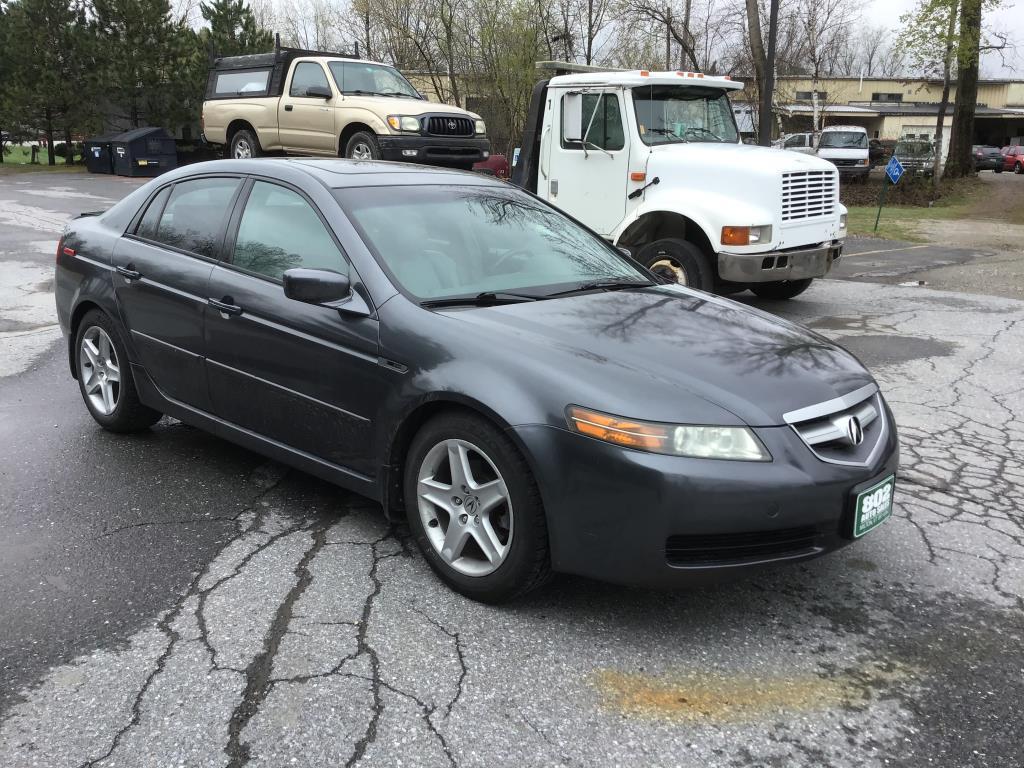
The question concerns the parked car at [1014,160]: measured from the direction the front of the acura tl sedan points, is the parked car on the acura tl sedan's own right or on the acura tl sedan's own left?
on the acura tl sedan's own left

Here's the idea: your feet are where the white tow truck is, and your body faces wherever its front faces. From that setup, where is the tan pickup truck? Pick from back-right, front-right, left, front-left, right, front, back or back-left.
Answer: back

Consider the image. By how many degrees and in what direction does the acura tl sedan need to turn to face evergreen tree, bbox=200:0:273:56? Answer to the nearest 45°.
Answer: approximately 135° to its left

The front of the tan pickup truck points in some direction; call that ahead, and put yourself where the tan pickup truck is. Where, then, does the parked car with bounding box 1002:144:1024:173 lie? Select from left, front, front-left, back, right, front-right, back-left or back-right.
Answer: left

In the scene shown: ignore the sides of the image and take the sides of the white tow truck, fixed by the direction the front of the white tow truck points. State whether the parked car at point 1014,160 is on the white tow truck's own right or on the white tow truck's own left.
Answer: on the white tow truck's own left

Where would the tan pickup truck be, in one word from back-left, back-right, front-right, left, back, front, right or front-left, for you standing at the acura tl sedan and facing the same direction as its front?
back-left

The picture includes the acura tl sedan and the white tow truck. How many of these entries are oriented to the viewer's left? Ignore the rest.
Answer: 0

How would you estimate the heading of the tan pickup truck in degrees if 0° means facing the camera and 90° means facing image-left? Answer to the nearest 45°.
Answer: approximately 315°

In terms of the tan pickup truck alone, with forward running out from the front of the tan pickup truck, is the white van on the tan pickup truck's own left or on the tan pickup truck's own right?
on the tan pickup truck's own left

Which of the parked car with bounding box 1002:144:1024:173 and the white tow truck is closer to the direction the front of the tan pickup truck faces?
the white tow truck

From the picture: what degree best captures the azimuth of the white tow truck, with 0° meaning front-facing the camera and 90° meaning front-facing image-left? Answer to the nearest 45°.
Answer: approximately 315°

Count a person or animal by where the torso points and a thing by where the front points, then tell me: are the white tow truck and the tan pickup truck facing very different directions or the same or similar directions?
same or similar directions

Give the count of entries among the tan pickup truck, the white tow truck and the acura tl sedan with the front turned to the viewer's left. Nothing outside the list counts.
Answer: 0

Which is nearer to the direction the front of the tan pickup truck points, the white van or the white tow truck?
the white tow truck

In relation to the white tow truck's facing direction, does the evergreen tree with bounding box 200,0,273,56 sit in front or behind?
behind

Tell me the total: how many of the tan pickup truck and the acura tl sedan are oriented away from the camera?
0

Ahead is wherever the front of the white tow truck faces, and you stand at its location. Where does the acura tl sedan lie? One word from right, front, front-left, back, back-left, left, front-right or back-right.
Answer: front-right

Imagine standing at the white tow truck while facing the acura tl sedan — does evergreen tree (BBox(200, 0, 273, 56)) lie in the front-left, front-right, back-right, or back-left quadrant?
back-right
